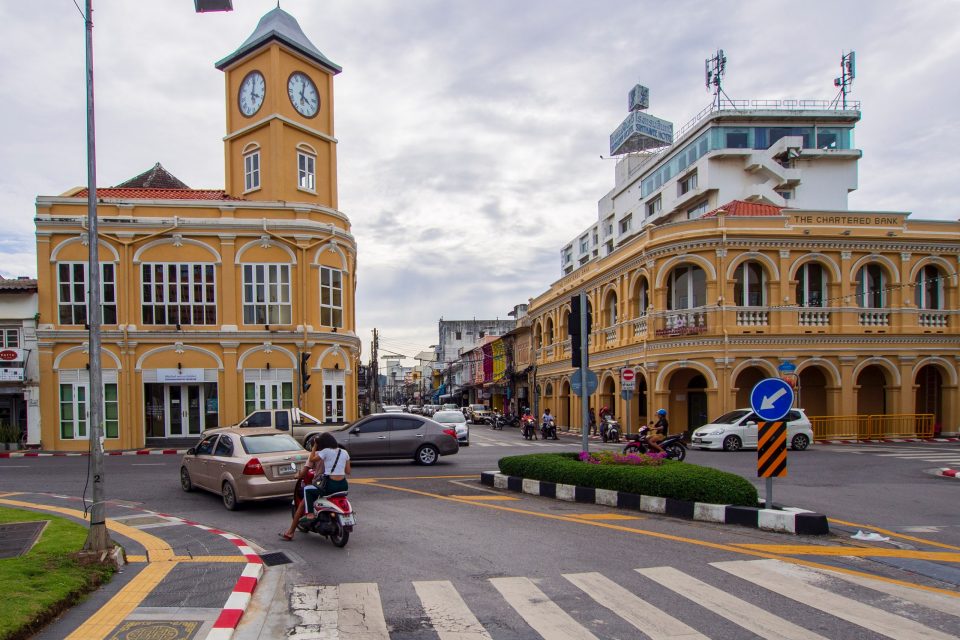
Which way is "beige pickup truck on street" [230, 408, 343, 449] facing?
to the viewer's left

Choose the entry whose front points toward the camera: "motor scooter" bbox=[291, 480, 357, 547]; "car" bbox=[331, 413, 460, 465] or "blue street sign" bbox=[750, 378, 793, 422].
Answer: the blue street sign

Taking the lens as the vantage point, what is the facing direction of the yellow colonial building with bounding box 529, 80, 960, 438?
facing the viewer

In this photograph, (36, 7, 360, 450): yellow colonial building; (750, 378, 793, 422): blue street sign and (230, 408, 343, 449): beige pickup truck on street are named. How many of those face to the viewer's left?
1

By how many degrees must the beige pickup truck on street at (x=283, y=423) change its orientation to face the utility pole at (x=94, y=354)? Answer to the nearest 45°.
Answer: approximately 90° to its left

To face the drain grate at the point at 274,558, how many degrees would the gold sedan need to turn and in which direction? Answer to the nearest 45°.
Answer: approximately 135° to its left

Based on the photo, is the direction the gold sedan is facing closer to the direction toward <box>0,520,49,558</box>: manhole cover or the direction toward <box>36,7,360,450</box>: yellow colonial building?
the yellow colonial building

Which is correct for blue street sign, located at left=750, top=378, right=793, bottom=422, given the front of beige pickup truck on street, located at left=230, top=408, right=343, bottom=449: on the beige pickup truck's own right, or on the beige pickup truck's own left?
on the beige pickup truck's own left

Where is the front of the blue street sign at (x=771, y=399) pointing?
toward the camera

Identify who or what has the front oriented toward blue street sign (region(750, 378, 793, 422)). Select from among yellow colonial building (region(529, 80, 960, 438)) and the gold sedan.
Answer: the yellow colonial building
